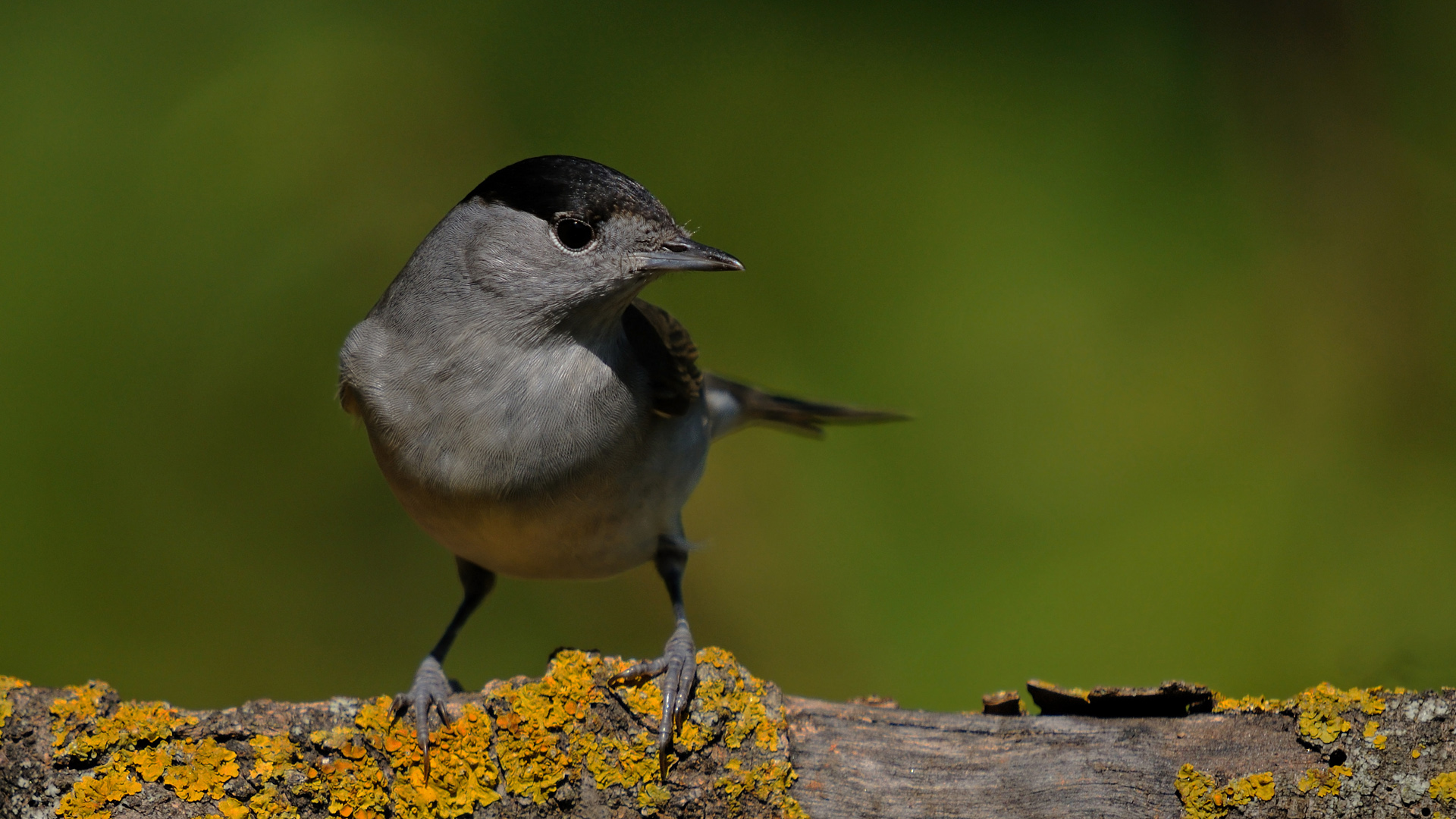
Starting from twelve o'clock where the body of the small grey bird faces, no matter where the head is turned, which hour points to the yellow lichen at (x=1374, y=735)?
The yellow lichen is roughly at 8 o'clock from the small grey bird.

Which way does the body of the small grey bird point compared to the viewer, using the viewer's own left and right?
facing the viewer and to the left of the viewer
